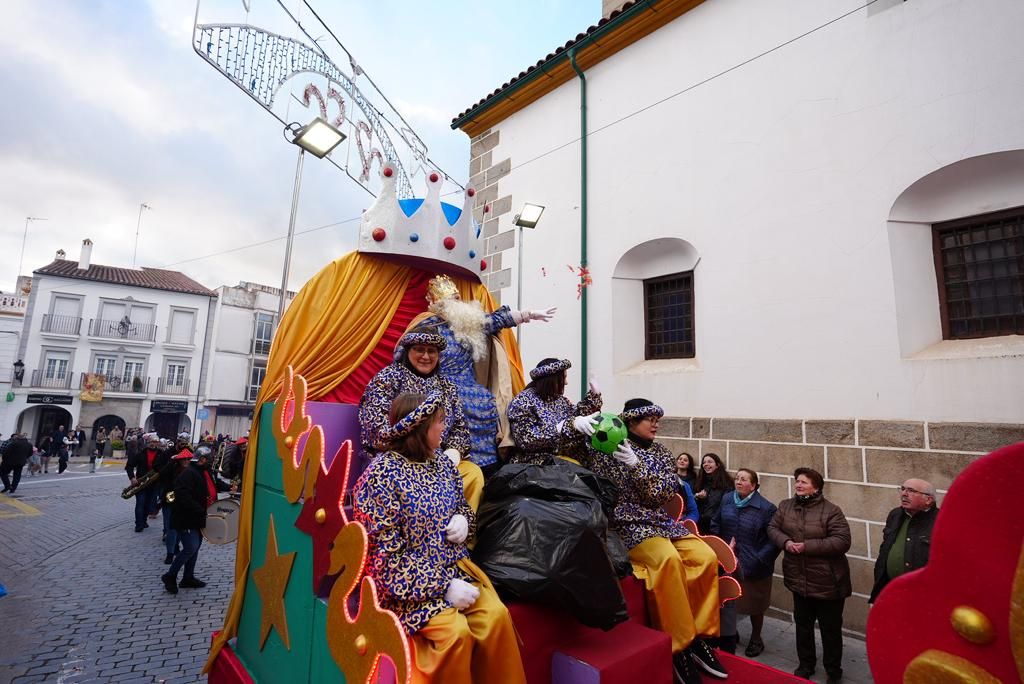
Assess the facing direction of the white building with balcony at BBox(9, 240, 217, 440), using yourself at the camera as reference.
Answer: facing the viewer

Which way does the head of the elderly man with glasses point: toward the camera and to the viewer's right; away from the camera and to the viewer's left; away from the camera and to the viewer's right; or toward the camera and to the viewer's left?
toward the camera and to the viewer's left

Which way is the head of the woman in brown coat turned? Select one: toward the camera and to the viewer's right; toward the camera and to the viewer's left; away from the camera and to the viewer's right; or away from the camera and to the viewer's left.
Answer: toward the camera and to the viewer's left

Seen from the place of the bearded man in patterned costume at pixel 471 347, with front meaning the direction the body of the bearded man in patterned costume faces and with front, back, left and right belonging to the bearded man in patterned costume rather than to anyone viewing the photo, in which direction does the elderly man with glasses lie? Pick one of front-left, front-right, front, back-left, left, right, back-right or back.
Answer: front-left

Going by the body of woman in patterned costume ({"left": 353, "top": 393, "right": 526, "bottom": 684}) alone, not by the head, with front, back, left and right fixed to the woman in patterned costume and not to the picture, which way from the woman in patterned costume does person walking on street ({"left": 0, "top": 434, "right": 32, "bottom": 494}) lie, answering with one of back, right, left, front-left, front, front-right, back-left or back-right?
back

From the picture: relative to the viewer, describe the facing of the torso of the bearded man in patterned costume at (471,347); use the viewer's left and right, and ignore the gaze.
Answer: facing the viewer and to the right of the viewer

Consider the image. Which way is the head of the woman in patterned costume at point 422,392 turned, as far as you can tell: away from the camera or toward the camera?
toward the camera

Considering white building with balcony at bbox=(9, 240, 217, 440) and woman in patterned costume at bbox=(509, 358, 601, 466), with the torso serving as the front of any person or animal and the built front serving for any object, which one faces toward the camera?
the white building with balcony

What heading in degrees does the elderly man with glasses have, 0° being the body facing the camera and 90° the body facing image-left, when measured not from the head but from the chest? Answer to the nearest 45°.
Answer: approximately 45°

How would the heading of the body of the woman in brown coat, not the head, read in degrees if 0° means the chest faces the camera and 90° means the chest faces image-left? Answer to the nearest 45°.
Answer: approximately 45°

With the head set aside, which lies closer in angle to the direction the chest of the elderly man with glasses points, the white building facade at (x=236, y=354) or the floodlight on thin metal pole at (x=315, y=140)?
the floodlight on thin metal pole

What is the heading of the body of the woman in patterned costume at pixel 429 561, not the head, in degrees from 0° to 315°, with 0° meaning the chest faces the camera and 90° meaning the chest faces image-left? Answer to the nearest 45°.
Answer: approximately 315°

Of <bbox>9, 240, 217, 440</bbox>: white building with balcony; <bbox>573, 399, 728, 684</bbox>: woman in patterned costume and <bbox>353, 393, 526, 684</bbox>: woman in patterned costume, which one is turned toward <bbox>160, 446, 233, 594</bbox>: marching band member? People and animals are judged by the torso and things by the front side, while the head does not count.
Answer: the white building with balcony

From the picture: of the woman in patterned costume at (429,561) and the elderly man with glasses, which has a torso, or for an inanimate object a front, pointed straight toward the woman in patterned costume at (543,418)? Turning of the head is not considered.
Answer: the elderly man with glasses
